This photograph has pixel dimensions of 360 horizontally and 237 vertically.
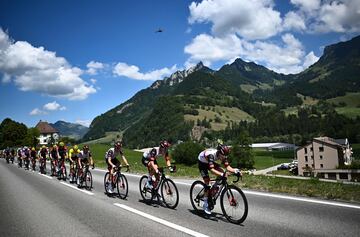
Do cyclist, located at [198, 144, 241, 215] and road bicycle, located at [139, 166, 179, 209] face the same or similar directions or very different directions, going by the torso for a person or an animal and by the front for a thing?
same or similar directions

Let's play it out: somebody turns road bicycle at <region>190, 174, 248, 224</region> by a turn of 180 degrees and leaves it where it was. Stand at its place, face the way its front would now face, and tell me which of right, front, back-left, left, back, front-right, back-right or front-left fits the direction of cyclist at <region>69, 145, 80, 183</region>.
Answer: front

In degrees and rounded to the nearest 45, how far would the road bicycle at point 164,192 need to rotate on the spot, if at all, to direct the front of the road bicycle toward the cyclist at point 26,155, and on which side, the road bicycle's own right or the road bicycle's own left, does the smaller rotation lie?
approximately 180°

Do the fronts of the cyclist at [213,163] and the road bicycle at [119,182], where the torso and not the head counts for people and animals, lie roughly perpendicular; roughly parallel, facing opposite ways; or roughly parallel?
roughly parallel

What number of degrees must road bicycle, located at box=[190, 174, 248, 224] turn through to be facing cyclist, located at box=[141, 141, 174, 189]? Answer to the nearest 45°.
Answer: approximately 180°

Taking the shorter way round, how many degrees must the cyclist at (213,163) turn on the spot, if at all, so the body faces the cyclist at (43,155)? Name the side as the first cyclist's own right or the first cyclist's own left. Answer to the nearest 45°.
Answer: approximately 180°

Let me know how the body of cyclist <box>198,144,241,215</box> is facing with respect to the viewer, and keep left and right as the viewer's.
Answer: facing the viewer and to the right of the viewer

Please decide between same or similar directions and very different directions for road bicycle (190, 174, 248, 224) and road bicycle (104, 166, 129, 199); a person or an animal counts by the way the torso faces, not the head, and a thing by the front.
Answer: same or similar directions

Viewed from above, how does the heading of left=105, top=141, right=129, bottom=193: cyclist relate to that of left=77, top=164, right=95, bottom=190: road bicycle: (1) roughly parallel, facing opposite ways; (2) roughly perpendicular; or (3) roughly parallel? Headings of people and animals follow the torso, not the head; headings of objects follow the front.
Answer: roughly parallel

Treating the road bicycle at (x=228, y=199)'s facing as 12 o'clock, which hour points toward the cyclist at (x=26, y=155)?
The cyclist is roughly at 6 o'clock from the road bicycle.

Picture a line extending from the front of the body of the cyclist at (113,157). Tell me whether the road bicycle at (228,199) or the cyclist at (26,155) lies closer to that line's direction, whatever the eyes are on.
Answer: the road bicycle

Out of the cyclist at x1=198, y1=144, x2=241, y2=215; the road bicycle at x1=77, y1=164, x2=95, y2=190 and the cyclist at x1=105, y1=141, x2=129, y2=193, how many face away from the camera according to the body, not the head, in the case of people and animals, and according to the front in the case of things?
0

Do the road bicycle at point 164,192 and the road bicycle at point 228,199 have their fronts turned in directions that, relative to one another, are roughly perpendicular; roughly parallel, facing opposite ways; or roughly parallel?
roughly parallel

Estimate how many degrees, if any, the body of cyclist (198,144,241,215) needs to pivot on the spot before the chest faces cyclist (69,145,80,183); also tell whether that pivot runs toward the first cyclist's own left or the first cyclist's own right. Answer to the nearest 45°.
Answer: approximately 180°
